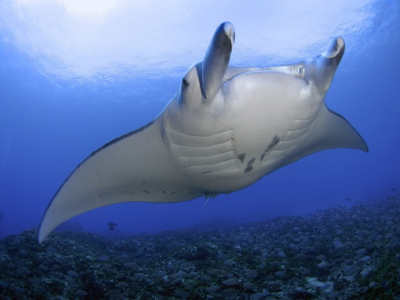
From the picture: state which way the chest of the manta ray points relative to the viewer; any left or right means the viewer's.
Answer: facing the viewer and to the right of the viewer
